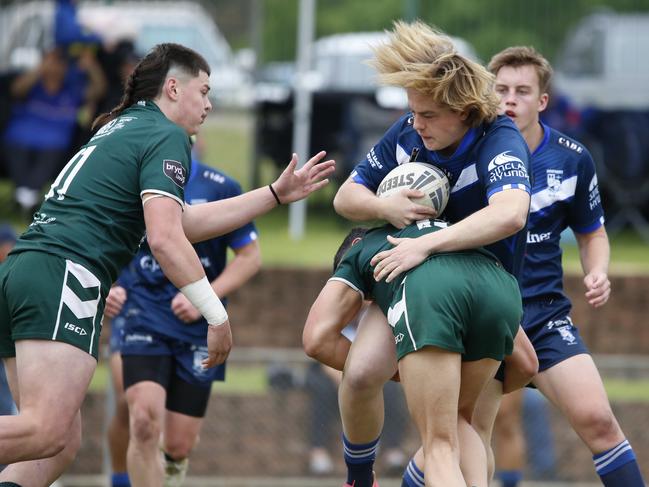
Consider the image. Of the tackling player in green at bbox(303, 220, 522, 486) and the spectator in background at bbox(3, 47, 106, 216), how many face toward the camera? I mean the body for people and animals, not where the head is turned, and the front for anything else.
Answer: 1

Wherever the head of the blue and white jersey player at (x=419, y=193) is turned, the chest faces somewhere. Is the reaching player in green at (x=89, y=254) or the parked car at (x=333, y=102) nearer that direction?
the reaching player in green

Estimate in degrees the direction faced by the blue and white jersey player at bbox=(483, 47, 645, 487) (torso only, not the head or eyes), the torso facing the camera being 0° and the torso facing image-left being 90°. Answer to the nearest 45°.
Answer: approximately 45°

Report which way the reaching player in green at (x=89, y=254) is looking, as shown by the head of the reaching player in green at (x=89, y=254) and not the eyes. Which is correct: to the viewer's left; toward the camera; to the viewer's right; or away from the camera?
to the viewer's right

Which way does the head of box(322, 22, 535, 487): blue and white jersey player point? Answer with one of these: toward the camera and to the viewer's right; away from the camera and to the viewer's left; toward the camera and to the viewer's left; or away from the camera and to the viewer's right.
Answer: toward the camera and to the viewer's left

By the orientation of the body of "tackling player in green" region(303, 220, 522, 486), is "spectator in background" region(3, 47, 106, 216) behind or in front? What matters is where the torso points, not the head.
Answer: in front

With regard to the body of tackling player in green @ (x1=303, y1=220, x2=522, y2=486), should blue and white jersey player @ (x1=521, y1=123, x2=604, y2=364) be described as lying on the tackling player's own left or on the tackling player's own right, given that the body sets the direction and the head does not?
on the tackling player's own right

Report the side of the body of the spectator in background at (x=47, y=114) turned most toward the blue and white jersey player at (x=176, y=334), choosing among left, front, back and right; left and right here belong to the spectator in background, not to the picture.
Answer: front

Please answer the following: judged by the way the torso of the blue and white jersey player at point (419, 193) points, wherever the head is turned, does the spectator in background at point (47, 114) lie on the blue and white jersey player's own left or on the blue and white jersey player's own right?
on the blue and white jersey player's own right

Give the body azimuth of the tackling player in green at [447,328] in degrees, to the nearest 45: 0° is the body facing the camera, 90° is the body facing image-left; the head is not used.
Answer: approximately 135°

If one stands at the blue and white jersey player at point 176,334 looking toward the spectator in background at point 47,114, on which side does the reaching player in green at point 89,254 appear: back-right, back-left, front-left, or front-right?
back-left
